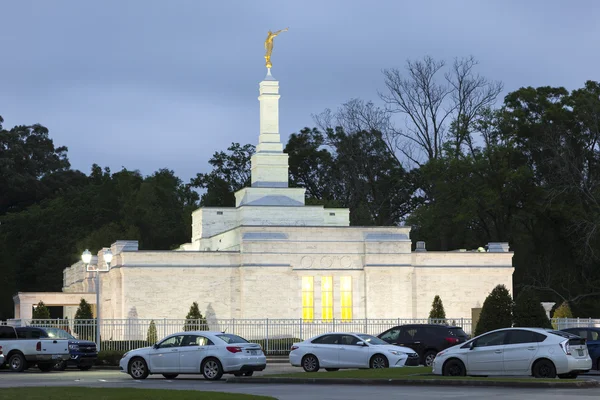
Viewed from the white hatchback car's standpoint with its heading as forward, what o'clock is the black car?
The black car is roughly at 1 o'clock from the white hatchback car.

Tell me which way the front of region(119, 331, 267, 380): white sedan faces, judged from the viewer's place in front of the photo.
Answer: facing away from the viewer and to the left of the viewer

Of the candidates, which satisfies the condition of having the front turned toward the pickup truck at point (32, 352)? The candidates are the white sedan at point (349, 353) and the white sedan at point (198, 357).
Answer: the white sedan at point (198, 357)

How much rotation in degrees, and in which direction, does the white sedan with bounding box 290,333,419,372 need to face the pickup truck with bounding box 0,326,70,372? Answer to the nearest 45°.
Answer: approximately 135° to its right

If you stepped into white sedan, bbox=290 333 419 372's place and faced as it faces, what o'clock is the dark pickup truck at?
The dark pickup truck is roughly at 5 o'clock from the white sedan.

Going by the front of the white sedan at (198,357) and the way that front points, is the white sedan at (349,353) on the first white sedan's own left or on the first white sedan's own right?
on the first white sedan's own right

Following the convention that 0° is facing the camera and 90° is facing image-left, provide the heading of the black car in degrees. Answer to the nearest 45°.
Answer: approximately 135°

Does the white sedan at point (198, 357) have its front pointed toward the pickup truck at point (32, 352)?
yes

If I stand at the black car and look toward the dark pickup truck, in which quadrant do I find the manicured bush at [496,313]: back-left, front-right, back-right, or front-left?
back-right

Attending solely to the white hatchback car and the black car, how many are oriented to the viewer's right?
0

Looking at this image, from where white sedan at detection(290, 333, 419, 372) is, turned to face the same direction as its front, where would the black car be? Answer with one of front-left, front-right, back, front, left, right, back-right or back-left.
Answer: left

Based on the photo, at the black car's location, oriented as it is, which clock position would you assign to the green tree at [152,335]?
The green tree is roughly at 12 o'clock from the black car.

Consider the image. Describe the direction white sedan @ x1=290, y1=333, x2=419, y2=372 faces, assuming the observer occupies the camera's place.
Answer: facing the viewer and to the right of the viewer

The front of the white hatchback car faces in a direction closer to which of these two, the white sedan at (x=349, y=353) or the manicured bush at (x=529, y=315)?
the white sedan

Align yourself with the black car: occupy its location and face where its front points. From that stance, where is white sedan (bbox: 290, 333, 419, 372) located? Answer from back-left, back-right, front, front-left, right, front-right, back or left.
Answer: left

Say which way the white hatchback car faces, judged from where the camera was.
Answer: facing away from the viewer and to the left of the viewer
